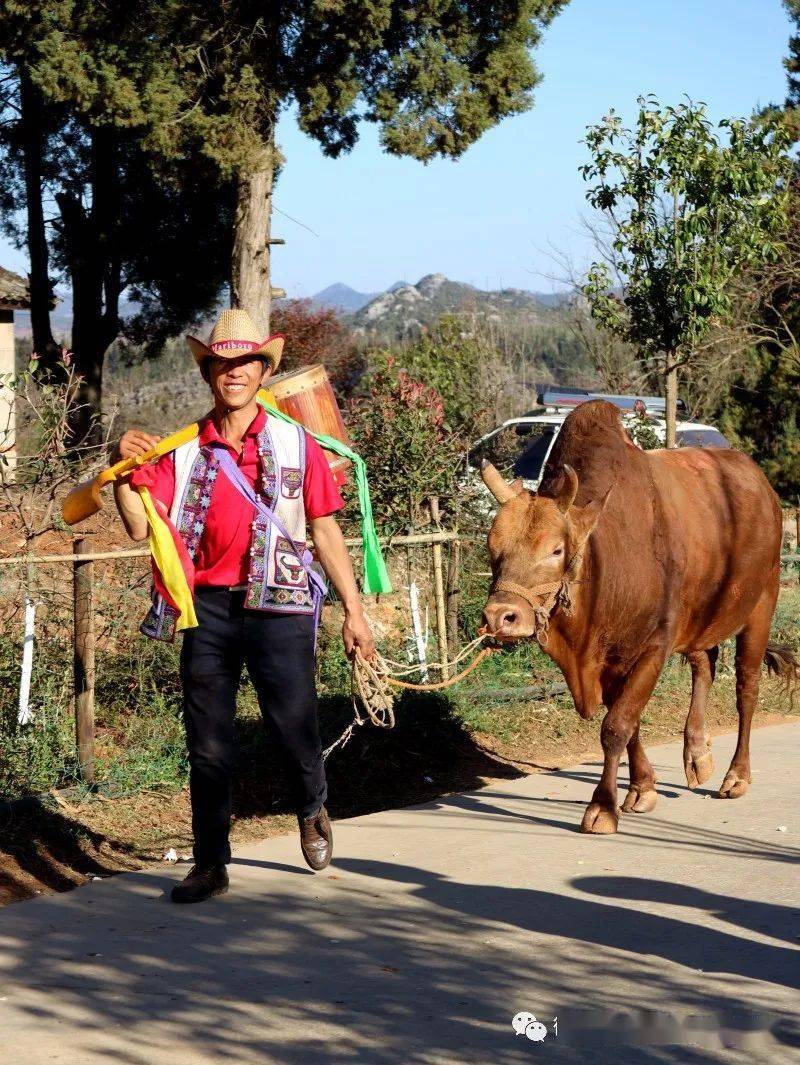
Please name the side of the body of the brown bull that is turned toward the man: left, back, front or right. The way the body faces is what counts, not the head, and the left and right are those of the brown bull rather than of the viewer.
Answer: front

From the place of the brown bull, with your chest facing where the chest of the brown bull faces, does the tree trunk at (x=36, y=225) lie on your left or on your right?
on your right

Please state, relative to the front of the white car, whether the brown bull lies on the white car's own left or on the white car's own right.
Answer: on the white car's own left

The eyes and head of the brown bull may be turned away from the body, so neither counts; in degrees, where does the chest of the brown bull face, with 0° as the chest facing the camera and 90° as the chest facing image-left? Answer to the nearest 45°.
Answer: approximately 45°

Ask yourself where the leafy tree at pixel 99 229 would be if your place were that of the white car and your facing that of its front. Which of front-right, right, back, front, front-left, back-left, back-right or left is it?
front

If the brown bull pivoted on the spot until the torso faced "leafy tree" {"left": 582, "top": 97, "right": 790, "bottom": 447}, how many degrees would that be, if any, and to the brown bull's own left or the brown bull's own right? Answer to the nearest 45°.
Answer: approximately 135° to the brown bull's own right

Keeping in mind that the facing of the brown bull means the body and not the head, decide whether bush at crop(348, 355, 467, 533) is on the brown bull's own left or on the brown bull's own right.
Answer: on the brown bull's own right

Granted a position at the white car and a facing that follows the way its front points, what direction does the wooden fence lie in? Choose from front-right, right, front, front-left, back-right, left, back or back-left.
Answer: front-left

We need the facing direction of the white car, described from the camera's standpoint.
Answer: facing the viewer and to the left of the viewer

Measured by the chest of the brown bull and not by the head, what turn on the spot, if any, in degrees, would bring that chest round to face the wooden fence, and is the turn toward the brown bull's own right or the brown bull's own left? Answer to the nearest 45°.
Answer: approximately 45° to the brown bull's own right

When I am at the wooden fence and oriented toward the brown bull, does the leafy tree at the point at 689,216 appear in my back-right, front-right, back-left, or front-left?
front-left

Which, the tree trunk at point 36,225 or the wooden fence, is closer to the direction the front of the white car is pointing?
the wooden fence

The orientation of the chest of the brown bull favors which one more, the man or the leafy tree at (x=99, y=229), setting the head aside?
the man

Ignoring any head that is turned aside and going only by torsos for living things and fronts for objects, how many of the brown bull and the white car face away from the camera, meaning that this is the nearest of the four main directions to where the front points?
0

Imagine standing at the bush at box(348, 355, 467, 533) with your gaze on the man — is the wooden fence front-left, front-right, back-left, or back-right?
front-right

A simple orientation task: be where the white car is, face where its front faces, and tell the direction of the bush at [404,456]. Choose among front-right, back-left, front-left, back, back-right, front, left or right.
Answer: front-left

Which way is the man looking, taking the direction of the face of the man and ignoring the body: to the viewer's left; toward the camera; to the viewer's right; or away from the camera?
toward the camera

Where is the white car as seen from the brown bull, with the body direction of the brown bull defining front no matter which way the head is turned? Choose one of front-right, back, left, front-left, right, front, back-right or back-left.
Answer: back-right
